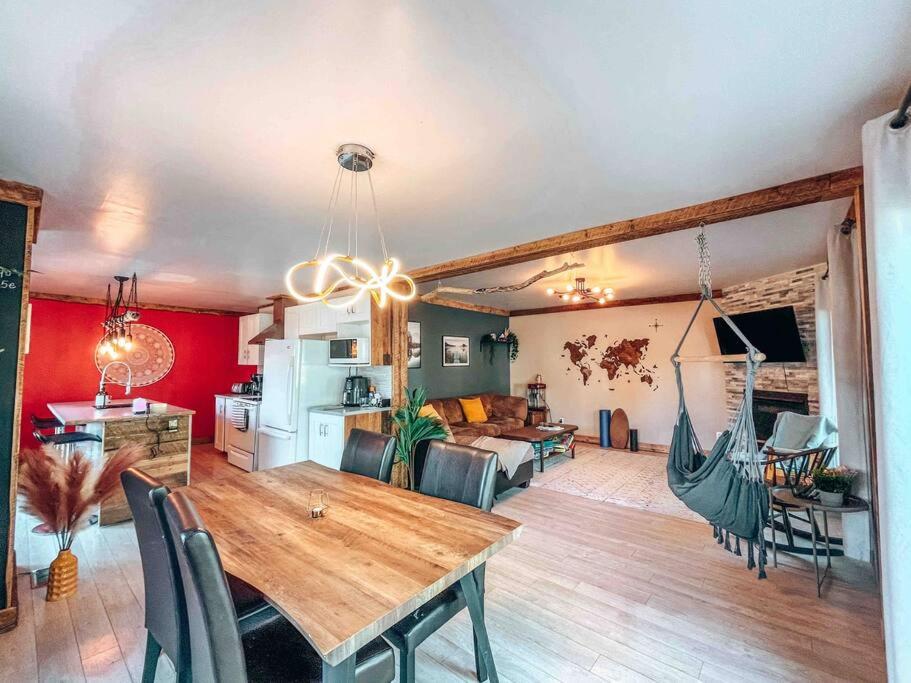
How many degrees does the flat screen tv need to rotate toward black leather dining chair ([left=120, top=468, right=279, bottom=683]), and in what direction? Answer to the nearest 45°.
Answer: approximately 45° to its left

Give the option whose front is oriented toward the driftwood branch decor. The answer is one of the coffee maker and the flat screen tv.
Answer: the flat screen tv

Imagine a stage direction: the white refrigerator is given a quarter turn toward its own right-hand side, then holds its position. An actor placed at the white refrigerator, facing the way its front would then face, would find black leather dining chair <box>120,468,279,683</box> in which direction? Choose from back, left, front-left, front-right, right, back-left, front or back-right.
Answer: back-left

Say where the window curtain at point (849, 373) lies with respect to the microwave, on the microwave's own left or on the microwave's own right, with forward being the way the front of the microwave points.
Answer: on the microwave's own left

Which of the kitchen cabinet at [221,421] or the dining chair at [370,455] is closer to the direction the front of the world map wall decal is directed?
the dining chair

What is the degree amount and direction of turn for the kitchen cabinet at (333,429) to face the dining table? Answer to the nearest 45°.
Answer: approximately 45° to its left

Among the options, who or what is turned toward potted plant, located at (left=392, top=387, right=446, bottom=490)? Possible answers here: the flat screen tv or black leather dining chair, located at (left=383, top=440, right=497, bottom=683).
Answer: the flat screen tv

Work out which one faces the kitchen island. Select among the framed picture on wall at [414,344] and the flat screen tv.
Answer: the flat screen tv

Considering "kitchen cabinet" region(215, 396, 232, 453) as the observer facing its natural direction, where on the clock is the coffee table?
The coffee table is roughly at 9 o'clock from the kitchen cabinet.
